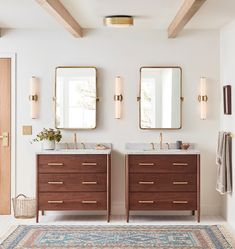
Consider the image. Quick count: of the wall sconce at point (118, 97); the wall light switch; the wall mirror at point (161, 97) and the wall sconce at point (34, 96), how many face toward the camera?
4

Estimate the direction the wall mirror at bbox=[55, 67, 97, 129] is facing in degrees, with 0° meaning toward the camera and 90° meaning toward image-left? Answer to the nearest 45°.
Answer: approximately 0°

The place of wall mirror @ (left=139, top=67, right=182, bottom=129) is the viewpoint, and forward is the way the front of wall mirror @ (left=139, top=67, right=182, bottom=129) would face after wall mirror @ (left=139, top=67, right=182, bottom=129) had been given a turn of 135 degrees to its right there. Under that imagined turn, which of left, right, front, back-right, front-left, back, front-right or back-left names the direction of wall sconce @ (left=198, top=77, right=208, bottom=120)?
back-right

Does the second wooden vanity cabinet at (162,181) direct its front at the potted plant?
no

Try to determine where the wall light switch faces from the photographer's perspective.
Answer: facing the viewer

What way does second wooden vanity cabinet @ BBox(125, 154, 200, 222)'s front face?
toward the camera

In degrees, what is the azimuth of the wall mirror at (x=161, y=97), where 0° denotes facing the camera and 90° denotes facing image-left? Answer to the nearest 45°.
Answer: approximately 0°

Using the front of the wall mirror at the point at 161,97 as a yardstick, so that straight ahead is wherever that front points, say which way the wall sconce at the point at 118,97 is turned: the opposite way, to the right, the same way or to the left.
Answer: the same way

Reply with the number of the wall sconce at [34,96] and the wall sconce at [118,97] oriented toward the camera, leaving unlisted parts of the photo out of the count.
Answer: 2

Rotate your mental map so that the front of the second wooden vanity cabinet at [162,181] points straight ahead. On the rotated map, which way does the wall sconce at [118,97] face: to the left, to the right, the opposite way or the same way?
the same way

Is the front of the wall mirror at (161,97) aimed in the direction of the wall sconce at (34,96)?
no

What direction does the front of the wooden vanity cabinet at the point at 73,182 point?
toward the camera

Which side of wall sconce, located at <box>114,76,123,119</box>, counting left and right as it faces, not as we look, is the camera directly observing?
front

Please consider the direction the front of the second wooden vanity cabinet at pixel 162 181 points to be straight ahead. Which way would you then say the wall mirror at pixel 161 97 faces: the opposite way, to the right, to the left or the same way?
the same way

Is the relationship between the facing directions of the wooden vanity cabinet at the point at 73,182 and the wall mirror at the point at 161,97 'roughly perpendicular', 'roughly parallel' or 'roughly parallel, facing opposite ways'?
roughly parallel

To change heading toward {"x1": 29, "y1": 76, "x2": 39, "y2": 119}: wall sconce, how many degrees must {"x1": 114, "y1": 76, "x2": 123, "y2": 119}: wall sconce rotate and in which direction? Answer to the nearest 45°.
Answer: approximately 90° to its right
